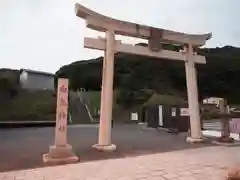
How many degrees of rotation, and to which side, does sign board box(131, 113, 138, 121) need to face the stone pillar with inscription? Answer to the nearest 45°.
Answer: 0° — it already faces it

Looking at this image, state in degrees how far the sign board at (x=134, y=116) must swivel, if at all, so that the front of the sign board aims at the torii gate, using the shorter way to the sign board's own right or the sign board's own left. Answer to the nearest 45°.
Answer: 0° — it already faces it

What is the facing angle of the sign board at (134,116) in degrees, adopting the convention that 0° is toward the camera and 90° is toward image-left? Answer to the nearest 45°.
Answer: approximately 0°

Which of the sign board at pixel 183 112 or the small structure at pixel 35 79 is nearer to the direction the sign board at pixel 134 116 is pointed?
the sign board

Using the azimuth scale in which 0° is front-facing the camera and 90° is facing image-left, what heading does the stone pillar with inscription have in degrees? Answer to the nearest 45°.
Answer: approximately 0°

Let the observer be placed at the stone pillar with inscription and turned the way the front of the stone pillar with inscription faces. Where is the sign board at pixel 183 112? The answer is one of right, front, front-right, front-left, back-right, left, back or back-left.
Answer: back-left

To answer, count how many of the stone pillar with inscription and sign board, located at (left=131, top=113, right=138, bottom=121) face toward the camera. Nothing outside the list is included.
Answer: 2
